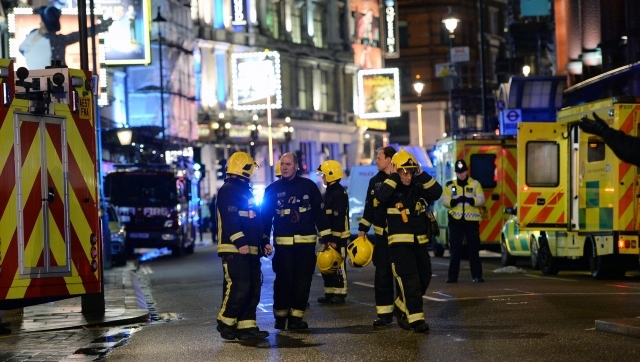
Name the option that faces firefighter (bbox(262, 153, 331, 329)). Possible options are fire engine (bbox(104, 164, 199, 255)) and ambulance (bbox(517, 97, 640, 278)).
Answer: the fire engine

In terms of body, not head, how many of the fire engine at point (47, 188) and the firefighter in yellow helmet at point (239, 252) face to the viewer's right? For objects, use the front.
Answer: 1

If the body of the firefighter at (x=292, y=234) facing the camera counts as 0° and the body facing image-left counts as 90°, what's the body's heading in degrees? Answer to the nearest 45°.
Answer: approximately 0°

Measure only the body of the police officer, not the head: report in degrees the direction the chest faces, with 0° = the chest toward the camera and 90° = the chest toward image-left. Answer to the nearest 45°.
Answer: approximately 0°

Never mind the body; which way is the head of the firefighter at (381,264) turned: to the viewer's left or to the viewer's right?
to the viewer's left

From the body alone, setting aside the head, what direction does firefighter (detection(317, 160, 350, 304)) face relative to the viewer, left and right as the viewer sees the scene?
facing to the left of the viewer

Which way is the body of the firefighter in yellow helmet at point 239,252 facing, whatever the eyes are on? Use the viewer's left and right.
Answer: facing to the right of the viewer
